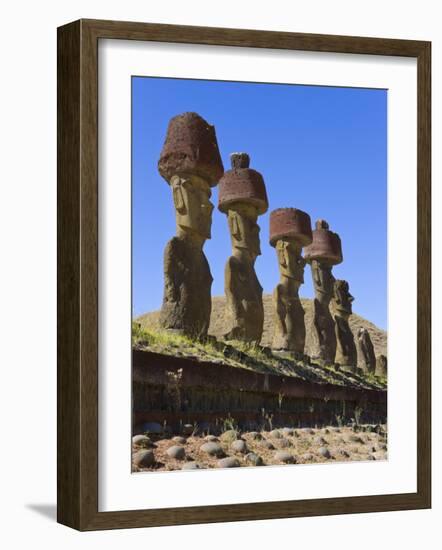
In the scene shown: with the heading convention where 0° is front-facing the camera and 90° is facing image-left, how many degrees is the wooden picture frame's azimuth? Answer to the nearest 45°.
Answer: approximately 315°
